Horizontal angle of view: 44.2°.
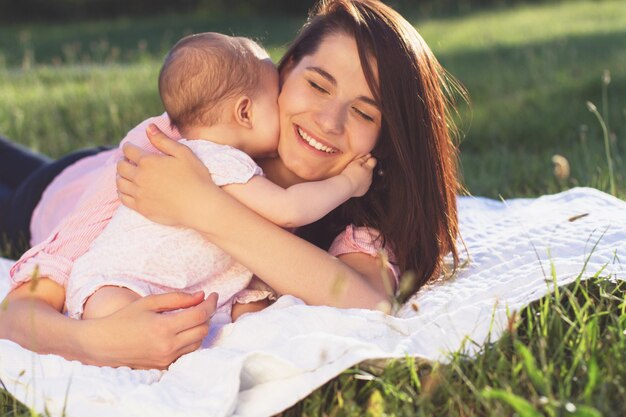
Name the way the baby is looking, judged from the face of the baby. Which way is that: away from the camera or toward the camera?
away from the camera

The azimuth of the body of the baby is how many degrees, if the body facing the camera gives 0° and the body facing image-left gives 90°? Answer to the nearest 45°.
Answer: approximately 225°
